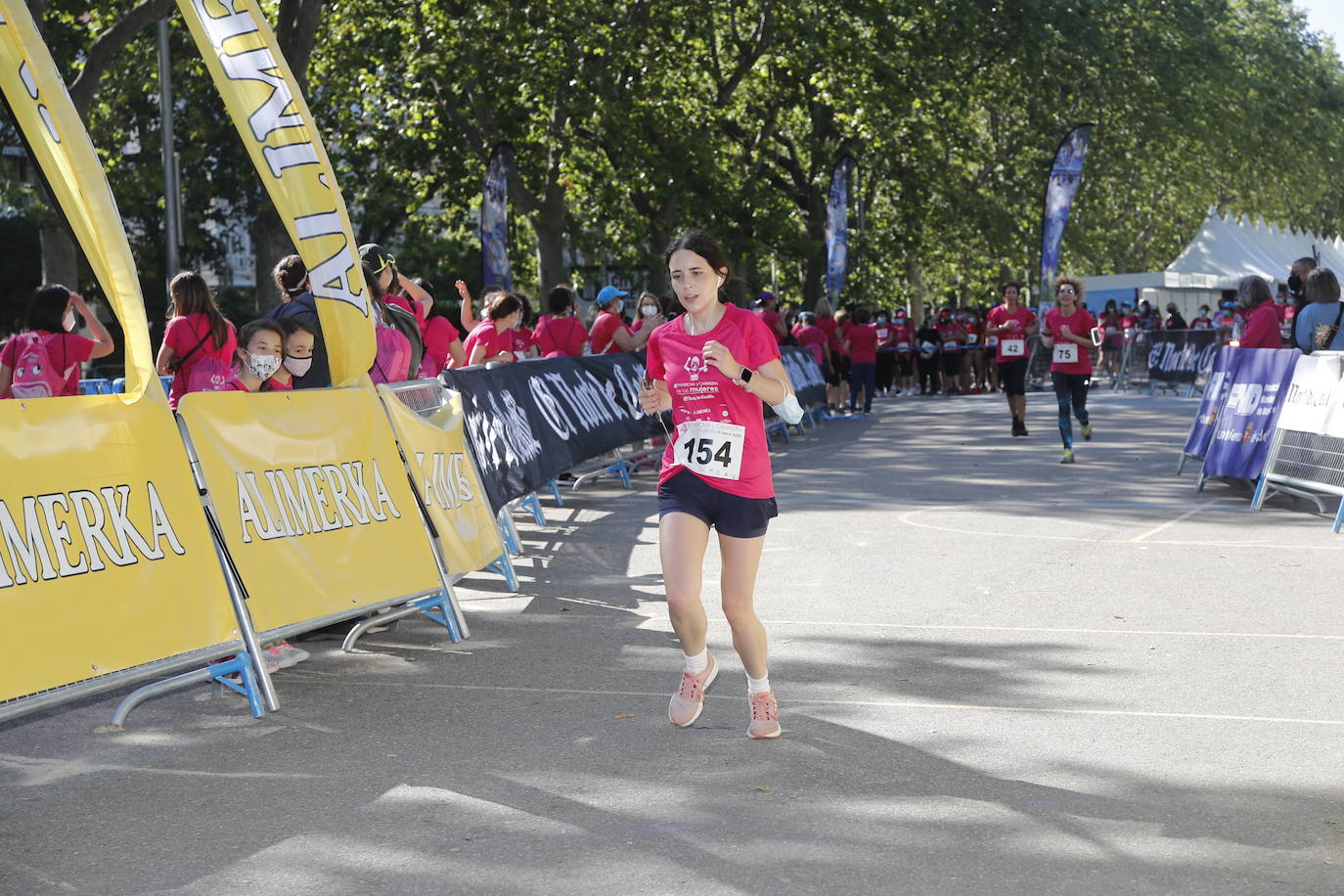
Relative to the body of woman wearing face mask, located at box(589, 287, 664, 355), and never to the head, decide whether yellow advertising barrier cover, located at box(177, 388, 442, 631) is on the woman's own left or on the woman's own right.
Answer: on the woman's own right

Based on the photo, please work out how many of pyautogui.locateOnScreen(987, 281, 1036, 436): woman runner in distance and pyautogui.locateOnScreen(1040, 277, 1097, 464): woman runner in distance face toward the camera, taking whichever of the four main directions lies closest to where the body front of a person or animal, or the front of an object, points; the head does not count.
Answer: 2

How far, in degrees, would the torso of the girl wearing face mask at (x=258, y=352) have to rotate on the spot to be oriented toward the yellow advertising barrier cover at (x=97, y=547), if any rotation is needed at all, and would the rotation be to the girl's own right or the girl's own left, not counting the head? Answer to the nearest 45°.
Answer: approximately 45° to the girl's own right

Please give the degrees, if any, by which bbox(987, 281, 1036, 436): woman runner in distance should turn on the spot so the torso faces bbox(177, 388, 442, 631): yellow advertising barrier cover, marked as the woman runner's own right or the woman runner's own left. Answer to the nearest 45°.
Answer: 0° — they already face it

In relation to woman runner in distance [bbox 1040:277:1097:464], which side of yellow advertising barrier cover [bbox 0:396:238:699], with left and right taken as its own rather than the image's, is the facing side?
left

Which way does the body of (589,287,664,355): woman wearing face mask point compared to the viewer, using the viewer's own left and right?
facing to the right of the viewer

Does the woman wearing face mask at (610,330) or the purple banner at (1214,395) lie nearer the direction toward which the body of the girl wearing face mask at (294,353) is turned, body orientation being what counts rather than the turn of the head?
the purple banner

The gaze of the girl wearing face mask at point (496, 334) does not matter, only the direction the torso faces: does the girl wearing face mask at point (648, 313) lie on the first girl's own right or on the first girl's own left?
on the first girl's own left

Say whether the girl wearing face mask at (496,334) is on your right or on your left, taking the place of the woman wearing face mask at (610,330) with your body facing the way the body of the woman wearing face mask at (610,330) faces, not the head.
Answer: on your right

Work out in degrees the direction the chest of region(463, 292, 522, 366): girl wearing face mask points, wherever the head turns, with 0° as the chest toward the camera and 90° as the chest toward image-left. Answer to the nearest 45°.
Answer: approximately 315°
